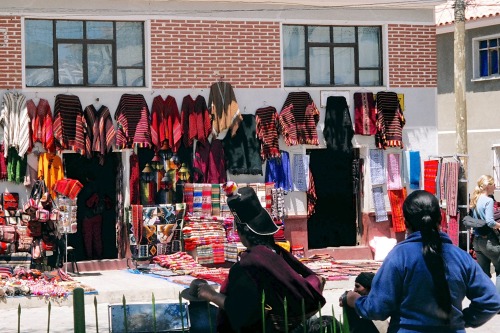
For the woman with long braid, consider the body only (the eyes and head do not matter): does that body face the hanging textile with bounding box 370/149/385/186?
yes

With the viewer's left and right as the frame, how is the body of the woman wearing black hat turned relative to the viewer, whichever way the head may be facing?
facing away from the viewer and to the left of the viewer

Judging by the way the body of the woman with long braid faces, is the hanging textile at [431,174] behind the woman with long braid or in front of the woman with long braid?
in front

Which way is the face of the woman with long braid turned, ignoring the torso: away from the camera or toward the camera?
away from the camera

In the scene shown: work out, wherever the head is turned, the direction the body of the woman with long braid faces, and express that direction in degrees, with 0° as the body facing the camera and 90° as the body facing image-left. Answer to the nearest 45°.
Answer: approximately 180°

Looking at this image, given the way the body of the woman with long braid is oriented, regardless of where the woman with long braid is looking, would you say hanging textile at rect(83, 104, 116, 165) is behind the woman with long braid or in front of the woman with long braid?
in front

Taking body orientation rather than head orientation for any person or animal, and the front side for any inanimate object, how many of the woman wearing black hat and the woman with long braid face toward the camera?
0
